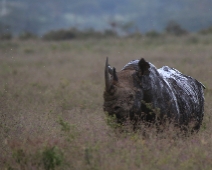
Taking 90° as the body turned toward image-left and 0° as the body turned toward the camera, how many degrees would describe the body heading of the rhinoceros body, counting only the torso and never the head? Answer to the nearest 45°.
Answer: approximately 45°

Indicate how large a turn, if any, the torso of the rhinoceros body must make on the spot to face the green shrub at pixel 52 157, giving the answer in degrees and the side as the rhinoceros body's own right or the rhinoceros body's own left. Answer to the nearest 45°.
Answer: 0° — it already faces it
